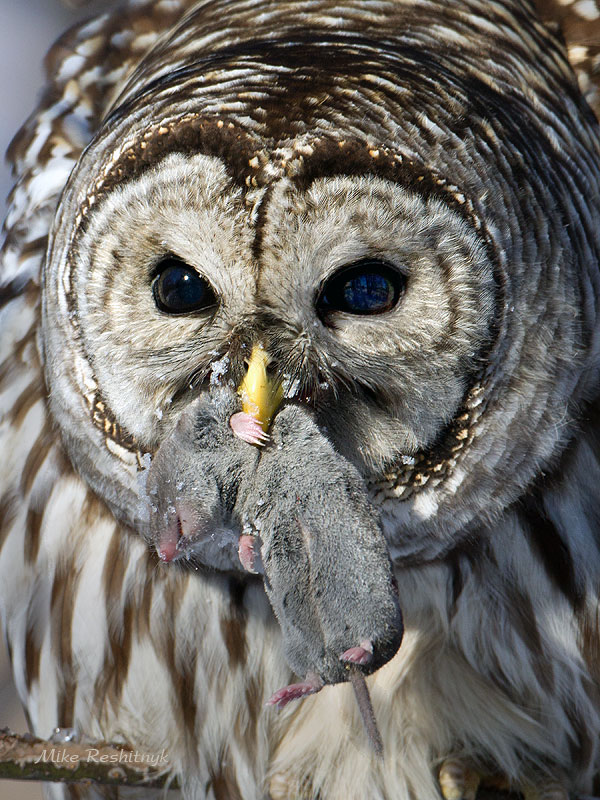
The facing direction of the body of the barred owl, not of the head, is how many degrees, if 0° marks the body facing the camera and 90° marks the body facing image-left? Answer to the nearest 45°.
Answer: approximately 0°
